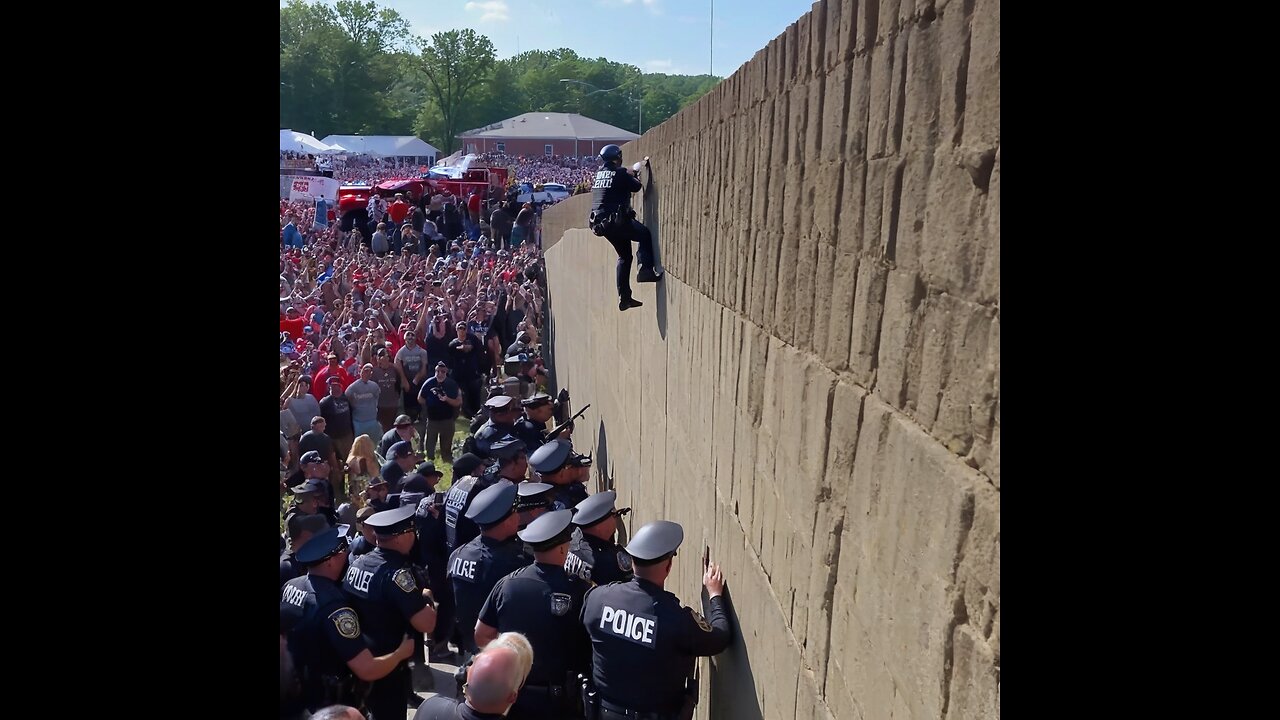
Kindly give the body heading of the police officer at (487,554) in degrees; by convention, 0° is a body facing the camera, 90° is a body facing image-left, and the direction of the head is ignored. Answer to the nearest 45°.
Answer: approximately 225°

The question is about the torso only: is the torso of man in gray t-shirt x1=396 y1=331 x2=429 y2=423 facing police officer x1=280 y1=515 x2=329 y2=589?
yes

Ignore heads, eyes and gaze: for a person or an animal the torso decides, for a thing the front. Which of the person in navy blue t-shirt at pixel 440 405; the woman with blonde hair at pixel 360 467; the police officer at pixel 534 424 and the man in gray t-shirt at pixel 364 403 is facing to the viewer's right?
the police officer

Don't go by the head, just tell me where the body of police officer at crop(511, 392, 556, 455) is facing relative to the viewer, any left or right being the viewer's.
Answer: facing to the right of the viewer

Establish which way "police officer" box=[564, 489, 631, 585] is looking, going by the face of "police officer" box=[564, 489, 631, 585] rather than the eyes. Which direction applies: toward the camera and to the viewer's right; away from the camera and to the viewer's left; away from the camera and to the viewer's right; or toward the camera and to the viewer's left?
away from the camera and to the viewer's right

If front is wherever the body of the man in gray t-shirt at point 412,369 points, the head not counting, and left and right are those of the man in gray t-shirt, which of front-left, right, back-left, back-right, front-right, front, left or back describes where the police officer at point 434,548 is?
front

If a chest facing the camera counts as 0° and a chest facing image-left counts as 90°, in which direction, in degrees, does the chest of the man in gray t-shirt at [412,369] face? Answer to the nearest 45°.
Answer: approximately 0°

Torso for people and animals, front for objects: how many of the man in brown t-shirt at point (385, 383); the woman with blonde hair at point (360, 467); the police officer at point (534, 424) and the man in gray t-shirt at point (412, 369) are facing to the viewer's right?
1

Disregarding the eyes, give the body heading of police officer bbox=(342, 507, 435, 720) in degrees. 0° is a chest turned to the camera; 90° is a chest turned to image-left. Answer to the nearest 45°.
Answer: approximately 225°

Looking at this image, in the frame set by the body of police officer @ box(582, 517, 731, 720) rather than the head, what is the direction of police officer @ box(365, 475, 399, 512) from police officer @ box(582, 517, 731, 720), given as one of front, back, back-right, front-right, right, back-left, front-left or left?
left

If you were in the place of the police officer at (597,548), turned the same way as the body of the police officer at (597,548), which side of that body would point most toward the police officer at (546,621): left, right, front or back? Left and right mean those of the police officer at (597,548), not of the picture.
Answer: back

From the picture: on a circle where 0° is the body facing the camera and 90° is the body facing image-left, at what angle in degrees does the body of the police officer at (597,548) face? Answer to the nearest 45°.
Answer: approximately 225°

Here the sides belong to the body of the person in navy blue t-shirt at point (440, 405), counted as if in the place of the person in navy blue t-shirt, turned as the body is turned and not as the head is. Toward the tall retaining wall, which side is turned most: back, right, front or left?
front

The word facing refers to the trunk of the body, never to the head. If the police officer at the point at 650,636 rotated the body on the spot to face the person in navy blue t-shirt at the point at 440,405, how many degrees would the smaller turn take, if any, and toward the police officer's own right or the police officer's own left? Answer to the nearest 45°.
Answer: approximately 45° to the police officer's own left

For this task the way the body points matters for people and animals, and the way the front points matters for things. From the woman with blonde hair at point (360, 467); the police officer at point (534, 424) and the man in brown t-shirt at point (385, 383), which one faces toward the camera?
the man in brown t-shirt
